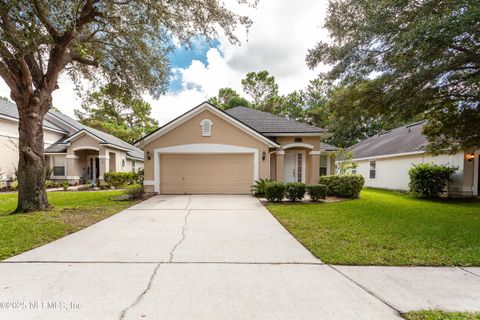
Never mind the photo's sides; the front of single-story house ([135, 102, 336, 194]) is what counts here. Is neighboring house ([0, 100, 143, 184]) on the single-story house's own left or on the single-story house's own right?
on the single-story house's own right

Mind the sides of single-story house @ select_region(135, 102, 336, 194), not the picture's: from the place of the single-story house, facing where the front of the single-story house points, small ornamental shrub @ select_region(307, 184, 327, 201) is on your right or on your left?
on your left

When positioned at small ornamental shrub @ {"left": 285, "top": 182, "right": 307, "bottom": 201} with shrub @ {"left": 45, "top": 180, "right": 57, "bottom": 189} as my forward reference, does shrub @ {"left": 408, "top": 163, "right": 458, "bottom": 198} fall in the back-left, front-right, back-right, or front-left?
back-right

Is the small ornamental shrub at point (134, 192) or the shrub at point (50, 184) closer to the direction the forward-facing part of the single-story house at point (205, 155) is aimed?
the small ornamental shrub

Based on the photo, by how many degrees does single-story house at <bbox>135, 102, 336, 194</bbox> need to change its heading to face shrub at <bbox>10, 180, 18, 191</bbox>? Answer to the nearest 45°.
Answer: approximately 90° to its right

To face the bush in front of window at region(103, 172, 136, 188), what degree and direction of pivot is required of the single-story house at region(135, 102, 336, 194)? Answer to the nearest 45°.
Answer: approximately 135° to its right

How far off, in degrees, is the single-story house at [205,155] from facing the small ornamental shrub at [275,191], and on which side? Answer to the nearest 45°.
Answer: approximately 45° to its left

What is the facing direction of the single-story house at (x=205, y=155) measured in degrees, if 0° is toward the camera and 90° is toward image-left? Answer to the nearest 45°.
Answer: approximately 0°

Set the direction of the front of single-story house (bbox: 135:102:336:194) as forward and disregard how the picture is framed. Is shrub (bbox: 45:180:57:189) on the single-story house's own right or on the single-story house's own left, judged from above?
on the single-story house's own right

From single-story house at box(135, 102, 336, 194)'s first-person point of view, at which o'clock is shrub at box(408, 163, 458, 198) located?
The shrub is roughly at 9 o'clock from the single-story house.

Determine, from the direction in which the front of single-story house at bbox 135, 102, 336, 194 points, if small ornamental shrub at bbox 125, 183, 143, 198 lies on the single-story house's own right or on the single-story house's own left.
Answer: on the single-story house's own right
